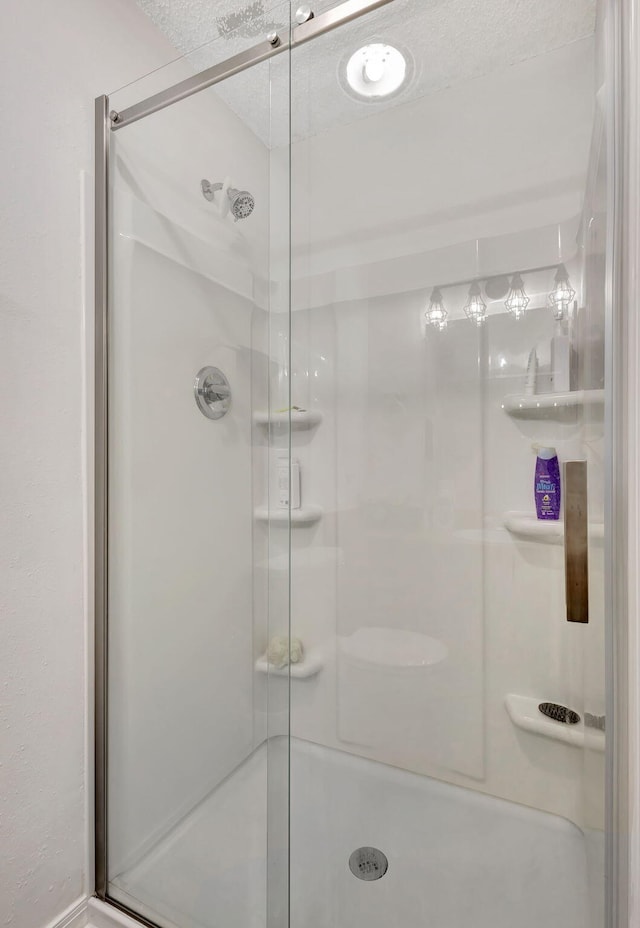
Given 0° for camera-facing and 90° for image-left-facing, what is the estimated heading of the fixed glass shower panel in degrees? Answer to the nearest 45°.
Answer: approximately 45°
